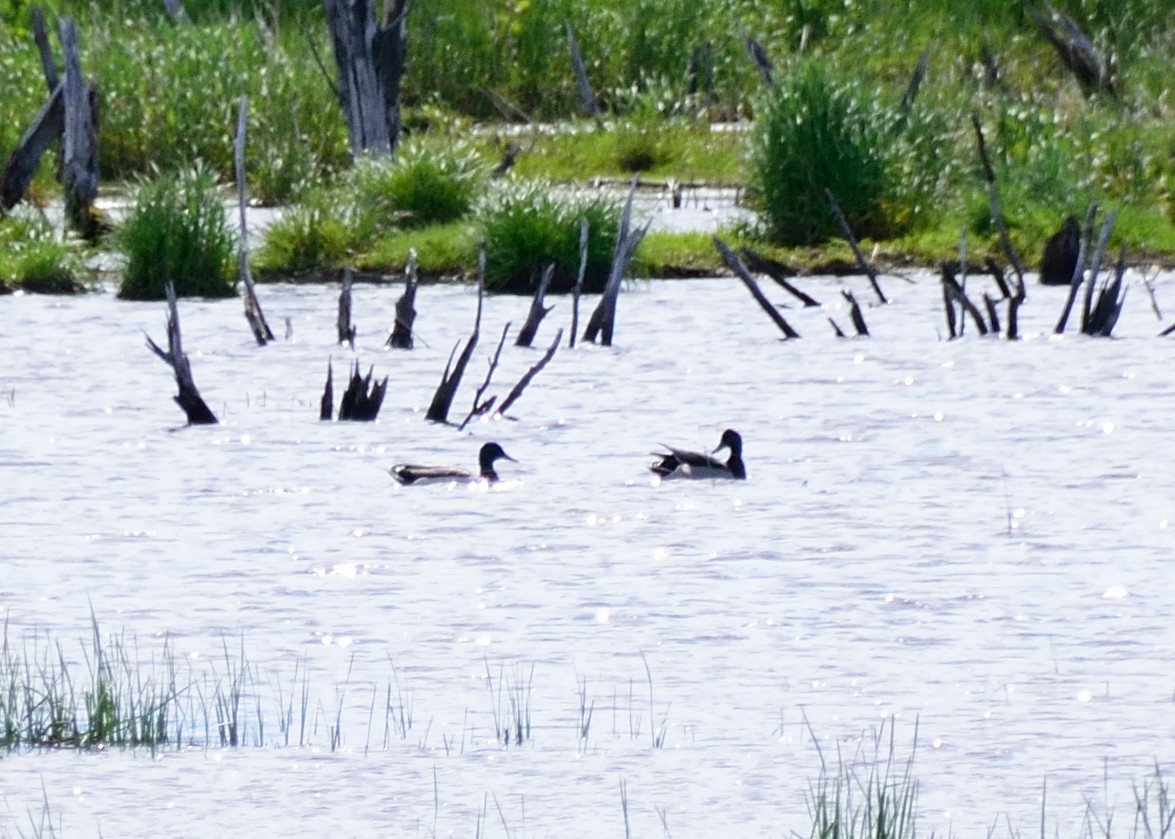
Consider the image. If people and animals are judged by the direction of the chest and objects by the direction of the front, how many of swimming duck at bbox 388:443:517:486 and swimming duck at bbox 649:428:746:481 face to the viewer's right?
2

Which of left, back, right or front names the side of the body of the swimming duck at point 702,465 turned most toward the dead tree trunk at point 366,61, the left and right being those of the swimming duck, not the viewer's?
left

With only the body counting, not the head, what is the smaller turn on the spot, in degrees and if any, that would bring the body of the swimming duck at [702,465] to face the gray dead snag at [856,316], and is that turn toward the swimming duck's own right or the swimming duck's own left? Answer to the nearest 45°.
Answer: approximately 90° to the swimming duck's own left

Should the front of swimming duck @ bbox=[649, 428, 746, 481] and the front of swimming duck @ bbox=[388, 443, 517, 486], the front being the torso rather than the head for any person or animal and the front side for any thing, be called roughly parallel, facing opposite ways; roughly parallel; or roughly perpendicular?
roughly parallel

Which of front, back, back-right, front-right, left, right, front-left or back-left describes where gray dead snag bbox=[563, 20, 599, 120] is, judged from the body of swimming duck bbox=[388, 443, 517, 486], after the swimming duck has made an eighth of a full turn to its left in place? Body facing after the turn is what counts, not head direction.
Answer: front-left

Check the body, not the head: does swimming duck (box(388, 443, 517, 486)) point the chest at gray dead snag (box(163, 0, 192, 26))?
no

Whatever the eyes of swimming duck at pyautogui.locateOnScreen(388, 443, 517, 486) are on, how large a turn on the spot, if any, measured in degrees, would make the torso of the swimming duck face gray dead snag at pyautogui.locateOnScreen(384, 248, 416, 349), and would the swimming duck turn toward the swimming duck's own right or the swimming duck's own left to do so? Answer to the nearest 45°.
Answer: approximately 90° to the swimming duck's own left

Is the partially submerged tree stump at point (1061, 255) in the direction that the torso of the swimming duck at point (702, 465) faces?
no

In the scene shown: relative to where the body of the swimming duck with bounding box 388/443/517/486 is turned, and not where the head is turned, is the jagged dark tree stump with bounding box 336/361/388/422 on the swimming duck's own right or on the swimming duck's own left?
on the swimming duck's own left

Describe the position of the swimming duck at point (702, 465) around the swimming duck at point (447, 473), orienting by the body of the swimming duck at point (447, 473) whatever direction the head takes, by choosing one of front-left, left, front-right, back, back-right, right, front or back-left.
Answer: front

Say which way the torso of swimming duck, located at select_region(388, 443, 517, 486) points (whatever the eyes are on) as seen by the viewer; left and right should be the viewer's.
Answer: facing to the right of the viewer

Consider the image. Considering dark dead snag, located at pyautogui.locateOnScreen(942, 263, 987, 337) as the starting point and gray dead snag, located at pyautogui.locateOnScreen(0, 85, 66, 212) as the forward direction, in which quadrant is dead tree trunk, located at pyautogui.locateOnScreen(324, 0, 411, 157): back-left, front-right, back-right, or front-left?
front-right

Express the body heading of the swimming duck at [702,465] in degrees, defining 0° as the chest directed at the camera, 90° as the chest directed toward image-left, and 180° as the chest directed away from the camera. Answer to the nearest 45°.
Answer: approximately 270°
